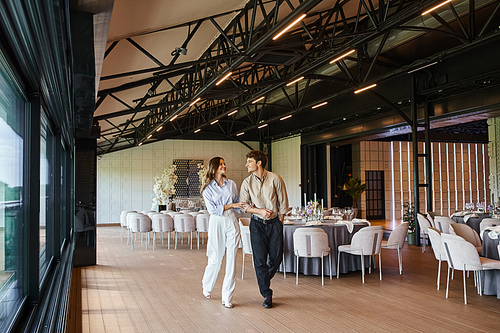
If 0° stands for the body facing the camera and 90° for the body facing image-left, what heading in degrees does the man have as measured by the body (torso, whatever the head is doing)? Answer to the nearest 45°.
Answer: approximately 0°

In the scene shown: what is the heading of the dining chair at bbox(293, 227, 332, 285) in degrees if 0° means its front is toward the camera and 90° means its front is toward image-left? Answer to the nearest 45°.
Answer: approximately 180°

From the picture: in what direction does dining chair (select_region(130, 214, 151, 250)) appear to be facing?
away from the camera

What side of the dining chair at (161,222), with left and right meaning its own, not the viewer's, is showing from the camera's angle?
back

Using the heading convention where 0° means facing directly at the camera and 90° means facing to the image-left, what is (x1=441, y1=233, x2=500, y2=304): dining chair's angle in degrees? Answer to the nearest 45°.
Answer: approximately 225°

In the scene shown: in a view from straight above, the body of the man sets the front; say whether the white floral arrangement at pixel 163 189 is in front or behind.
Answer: behind

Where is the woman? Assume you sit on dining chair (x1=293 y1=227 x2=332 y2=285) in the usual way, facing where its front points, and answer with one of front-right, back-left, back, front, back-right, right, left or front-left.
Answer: back-left

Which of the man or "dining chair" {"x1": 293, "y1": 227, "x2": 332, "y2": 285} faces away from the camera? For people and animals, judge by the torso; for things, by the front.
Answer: the dining chair

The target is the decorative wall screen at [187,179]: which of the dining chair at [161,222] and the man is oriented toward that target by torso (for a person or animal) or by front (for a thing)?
the dining chair

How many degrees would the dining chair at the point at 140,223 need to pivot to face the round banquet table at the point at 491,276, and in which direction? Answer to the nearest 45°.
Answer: approximately 135° to its right
